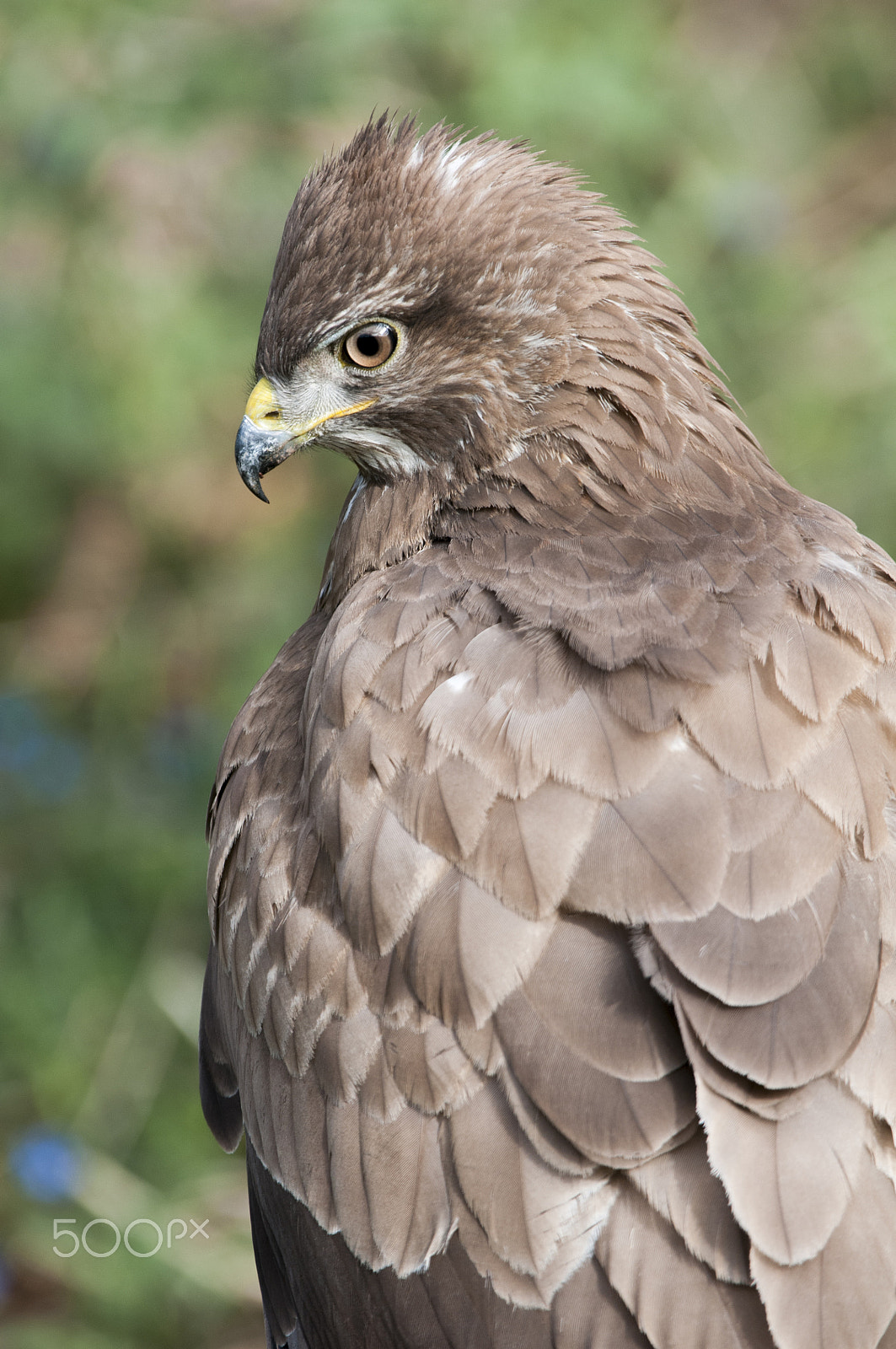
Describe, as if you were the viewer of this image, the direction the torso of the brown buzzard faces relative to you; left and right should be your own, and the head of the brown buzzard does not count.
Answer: facing away from the viewer and to the left of the viewer
